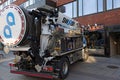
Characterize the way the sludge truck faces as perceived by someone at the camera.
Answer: facing away from the viewer and to the right of the viewer
